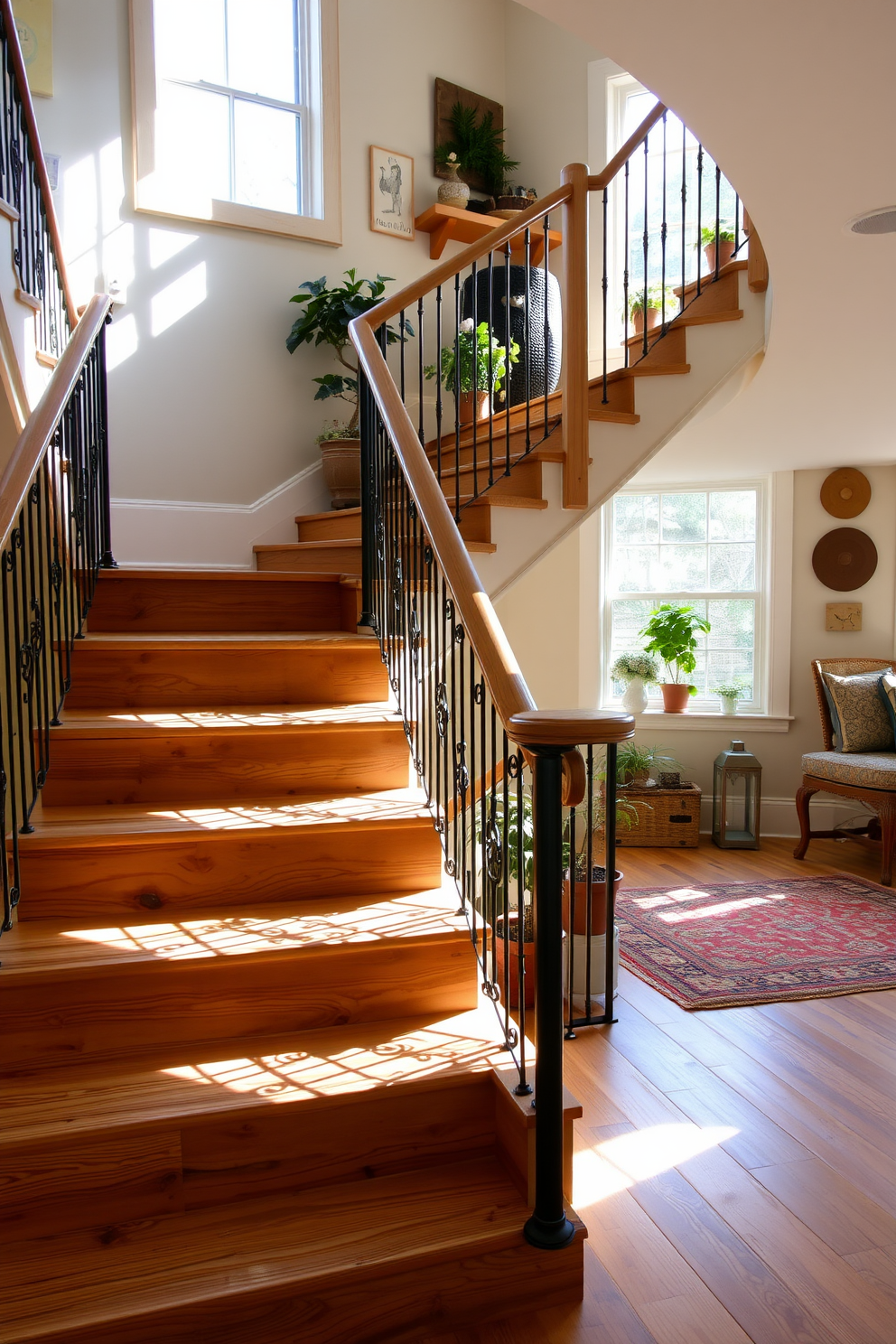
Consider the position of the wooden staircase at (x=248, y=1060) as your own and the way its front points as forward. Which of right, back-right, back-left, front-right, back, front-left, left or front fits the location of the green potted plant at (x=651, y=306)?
back-left

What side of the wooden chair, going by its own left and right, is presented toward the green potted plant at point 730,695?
right

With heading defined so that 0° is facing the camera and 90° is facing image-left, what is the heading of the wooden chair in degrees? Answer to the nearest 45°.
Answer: approximately 45°

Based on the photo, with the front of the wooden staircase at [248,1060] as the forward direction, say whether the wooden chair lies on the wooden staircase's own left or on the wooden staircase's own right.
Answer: on the wooden staircase's own left
